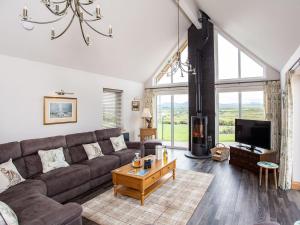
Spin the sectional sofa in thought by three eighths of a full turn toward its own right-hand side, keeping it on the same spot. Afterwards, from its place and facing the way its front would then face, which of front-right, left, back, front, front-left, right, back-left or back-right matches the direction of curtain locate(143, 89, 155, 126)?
back-right

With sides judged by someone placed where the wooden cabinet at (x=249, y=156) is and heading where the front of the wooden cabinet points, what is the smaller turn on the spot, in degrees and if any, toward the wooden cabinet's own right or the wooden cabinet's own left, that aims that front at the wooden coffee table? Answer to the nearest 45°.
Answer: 0° — it already faces it

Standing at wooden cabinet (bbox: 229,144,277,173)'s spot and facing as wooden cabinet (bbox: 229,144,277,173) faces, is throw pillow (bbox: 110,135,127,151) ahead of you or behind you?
ahead

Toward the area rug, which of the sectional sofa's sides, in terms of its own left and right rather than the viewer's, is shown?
front

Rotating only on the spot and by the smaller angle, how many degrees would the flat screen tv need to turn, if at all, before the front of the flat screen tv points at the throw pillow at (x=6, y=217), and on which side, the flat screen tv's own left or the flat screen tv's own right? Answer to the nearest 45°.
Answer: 0° — it already faces it

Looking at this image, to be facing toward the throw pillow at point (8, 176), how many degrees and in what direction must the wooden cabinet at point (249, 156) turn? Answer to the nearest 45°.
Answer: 0° — it already faces it

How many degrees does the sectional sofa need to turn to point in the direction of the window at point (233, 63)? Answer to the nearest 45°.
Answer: approximately 45° to its left

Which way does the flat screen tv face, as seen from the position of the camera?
facing the viewer and to the left of the viewer

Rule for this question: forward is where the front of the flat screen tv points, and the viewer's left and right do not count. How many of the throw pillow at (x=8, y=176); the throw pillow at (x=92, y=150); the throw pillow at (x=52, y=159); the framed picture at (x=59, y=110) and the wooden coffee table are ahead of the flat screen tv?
5

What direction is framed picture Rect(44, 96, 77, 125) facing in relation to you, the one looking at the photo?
facing the viewer and to the right of the viewer

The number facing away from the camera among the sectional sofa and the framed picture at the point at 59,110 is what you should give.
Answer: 0

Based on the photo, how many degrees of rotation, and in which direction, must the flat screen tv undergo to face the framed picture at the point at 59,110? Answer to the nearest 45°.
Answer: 0° — it already faces it

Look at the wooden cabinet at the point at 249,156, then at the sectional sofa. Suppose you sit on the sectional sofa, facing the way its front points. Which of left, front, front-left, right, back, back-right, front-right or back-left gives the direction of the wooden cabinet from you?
front-left

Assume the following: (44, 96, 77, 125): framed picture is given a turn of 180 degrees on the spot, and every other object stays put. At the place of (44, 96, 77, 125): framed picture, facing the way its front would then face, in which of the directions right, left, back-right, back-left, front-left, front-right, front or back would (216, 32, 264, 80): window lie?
back-right

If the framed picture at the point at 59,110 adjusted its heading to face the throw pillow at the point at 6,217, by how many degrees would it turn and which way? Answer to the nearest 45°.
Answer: approximately 45° to its right

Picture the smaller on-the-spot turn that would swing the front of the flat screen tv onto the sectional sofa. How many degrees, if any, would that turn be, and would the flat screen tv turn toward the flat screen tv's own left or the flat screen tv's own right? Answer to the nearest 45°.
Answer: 0° — it already faces it

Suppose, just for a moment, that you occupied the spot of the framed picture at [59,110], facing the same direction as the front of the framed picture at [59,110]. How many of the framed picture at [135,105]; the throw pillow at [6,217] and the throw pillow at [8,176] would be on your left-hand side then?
1

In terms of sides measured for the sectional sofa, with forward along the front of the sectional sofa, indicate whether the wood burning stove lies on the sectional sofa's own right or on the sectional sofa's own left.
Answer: on the sectional sofa's own left

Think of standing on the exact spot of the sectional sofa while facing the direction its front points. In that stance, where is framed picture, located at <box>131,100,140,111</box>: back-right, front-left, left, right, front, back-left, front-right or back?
left
